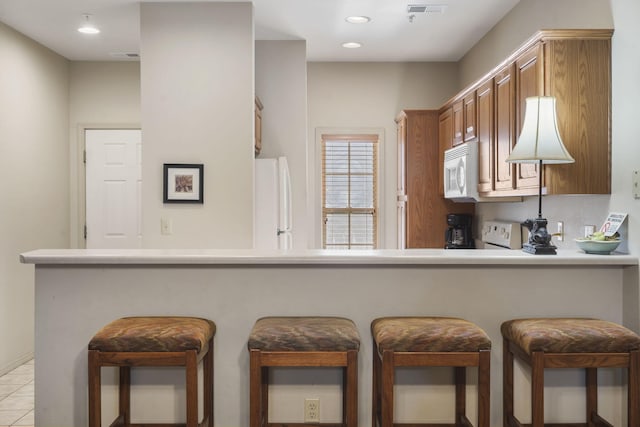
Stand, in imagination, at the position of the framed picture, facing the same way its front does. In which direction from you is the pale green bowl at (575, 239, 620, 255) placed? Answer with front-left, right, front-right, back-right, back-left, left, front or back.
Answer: front-left

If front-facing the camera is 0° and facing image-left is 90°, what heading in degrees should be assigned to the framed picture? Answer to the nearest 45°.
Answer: approximately 0°

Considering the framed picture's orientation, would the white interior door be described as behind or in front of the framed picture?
behind

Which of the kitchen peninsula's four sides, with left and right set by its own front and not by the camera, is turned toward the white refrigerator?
back

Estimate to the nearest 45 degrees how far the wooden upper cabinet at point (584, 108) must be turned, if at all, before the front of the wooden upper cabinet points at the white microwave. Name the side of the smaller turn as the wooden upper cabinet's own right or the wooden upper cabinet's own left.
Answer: approximately 45° to the wooden upper cabinet's own right

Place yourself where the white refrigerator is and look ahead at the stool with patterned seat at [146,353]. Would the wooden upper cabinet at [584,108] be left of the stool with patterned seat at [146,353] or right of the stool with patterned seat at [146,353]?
left

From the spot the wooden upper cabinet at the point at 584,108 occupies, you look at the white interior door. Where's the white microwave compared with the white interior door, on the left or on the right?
right

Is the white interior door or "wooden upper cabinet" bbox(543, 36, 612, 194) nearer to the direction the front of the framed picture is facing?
the wooden upper cabinet

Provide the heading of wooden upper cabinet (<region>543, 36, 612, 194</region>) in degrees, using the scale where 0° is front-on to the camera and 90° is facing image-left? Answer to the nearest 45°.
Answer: approximately 90°

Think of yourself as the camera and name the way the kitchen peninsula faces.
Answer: facing the viewer

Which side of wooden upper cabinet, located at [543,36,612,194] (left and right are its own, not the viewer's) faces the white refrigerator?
front

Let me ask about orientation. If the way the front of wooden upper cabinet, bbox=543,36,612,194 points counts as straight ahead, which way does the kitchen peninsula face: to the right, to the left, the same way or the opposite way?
to the left

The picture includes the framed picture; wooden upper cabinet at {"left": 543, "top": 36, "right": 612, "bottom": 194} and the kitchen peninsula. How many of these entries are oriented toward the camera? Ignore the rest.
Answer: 2

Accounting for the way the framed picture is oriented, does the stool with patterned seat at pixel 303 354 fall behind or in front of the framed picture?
in front

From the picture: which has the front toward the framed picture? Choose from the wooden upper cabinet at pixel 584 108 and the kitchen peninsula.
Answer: the wooden upper cabinet

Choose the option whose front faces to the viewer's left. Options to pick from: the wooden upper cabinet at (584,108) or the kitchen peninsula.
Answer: the wooden upper cabinet

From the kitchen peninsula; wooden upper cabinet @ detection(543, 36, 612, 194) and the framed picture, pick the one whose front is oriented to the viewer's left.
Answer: the wooden upper cabinet
